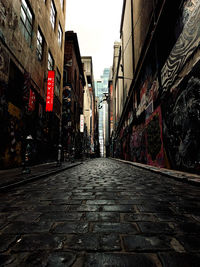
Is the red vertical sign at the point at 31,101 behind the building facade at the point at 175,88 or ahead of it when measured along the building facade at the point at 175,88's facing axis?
ahead

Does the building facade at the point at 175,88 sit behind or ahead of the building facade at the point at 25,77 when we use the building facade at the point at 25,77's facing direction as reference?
ahead

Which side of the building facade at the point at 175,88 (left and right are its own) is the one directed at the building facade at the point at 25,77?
front

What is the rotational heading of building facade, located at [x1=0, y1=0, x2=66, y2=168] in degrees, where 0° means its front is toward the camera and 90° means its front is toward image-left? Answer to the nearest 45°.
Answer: approximately 270°

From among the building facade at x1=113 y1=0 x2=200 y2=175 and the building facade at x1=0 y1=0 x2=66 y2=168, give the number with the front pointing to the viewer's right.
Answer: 1

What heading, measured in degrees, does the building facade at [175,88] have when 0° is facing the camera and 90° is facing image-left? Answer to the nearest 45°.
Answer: approximately 90°
